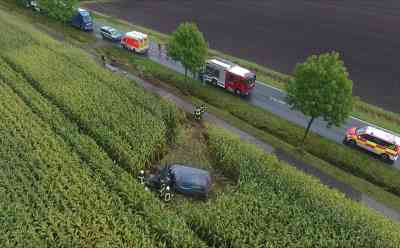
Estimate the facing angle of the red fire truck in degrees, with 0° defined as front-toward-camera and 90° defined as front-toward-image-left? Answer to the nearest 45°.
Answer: approximately 315°

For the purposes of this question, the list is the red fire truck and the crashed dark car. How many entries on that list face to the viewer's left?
1

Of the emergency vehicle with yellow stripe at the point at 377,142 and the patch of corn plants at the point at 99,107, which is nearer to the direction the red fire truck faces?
the emergency vehicle with yellow stripe

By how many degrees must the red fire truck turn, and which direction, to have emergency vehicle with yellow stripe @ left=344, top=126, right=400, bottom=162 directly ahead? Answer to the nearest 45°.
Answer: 0° — it already faces it

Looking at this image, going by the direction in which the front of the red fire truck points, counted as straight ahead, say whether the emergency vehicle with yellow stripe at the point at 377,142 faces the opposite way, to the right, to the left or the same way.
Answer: the opposite way

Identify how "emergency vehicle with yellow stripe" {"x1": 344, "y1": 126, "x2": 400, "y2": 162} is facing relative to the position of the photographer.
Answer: facing away from the viewer and to the left of the viewer

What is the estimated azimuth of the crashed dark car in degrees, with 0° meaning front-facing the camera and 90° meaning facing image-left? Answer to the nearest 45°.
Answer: approximately 90°

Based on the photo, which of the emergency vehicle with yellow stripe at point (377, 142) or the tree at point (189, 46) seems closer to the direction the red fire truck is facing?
the emergency vehicle with yellow stripe
